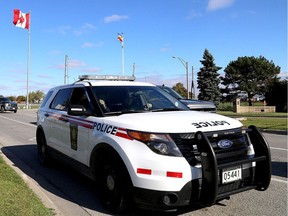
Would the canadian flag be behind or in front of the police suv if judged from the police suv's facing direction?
behind

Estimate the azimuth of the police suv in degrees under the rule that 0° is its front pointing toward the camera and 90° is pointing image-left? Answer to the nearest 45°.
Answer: approximately 315°

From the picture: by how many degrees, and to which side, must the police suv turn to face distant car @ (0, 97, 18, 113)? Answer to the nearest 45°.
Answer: approximately 180°

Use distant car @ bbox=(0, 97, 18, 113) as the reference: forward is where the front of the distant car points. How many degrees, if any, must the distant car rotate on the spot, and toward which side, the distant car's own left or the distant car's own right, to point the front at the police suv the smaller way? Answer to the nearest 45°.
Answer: approximately 45° to the distant car's own right

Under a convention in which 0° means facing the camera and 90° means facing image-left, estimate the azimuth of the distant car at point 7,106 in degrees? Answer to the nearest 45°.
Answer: approximately 315°
